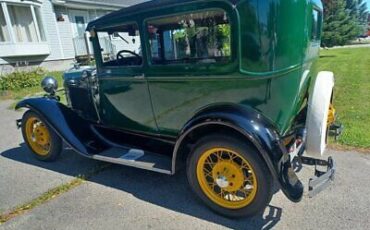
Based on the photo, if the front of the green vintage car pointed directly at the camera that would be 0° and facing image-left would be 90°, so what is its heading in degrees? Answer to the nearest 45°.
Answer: approximately 135°

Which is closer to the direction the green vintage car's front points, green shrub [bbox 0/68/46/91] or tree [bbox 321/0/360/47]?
the green shrub

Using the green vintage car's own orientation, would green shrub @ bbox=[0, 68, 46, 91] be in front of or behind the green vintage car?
in front
